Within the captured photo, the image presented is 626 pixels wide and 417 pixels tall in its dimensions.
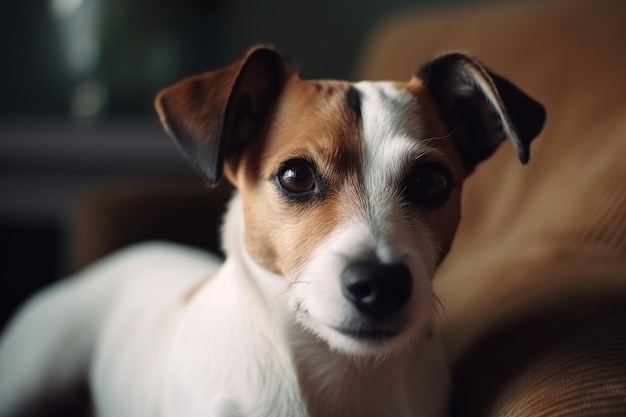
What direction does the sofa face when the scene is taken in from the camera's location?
facing the viewer and to the left of the viewer

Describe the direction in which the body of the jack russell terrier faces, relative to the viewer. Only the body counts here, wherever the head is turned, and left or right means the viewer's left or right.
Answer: facing the viewer and to the right of the viewer
